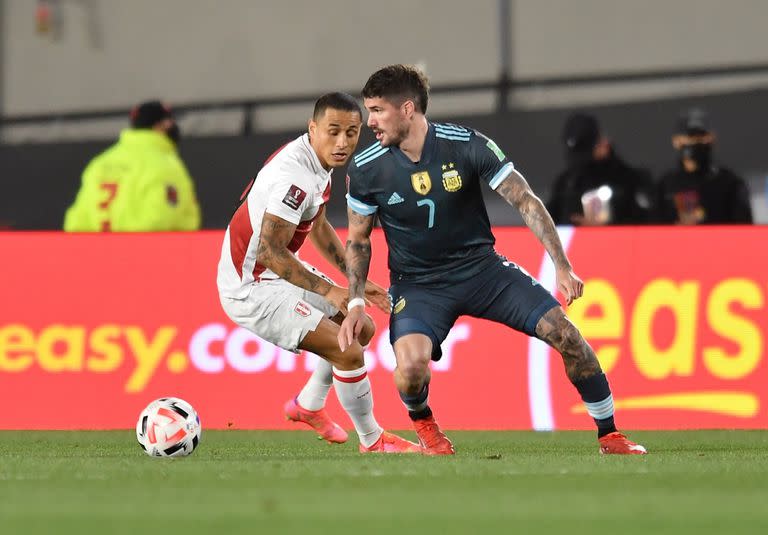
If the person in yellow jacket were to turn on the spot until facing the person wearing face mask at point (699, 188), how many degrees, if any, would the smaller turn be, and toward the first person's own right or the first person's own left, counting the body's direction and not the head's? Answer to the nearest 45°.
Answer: approximately 45° to the first person's own right

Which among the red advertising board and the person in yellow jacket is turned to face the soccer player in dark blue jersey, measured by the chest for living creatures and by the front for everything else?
the red advertising board

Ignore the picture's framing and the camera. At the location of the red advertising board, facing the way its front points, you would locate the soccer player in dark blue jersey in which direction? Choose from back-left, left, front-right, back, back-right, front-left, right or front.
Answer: front

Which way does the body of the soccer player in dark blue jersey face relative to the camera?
toward the camera

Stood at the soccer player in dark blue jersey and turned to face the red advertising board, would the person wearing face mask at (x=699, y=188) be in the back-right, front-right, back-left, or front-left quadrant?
front-right

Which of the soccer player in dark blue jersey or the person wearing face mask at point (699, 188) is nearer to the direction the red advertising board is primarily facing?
the soccer player in dark blue jersey

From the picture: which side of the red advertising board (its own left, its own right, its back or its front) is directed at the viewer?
front

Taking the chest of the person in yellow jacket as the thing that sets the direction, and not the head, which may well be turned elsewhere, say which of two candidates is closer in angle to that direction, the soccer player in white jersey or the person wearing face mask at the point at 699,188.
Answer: the person wearing face mask

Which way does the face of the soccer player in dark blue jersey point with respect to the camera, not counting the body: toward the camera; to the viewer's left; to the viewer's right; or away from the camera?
to the viewer's left

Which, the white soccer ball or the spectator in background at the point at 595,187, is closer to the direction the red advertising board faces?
the white soccer ball

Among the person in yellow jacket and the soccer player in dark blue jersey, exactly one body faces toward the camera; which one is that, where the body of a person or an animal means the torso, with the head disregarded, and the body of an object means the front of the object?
the soccer player in dark blue jersey

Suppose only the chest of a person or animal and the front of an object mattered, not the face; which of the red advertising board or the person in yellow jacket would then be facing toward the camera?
the red advertising board

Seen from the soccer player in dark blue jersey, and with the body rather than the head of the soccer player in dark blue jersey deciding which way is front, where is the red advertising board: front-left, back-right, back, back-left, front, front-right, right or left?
back

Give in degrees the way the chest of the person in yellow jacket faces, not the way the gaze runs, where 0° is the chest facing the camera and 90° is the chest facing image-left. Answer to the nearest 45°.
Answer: approximately 225°
